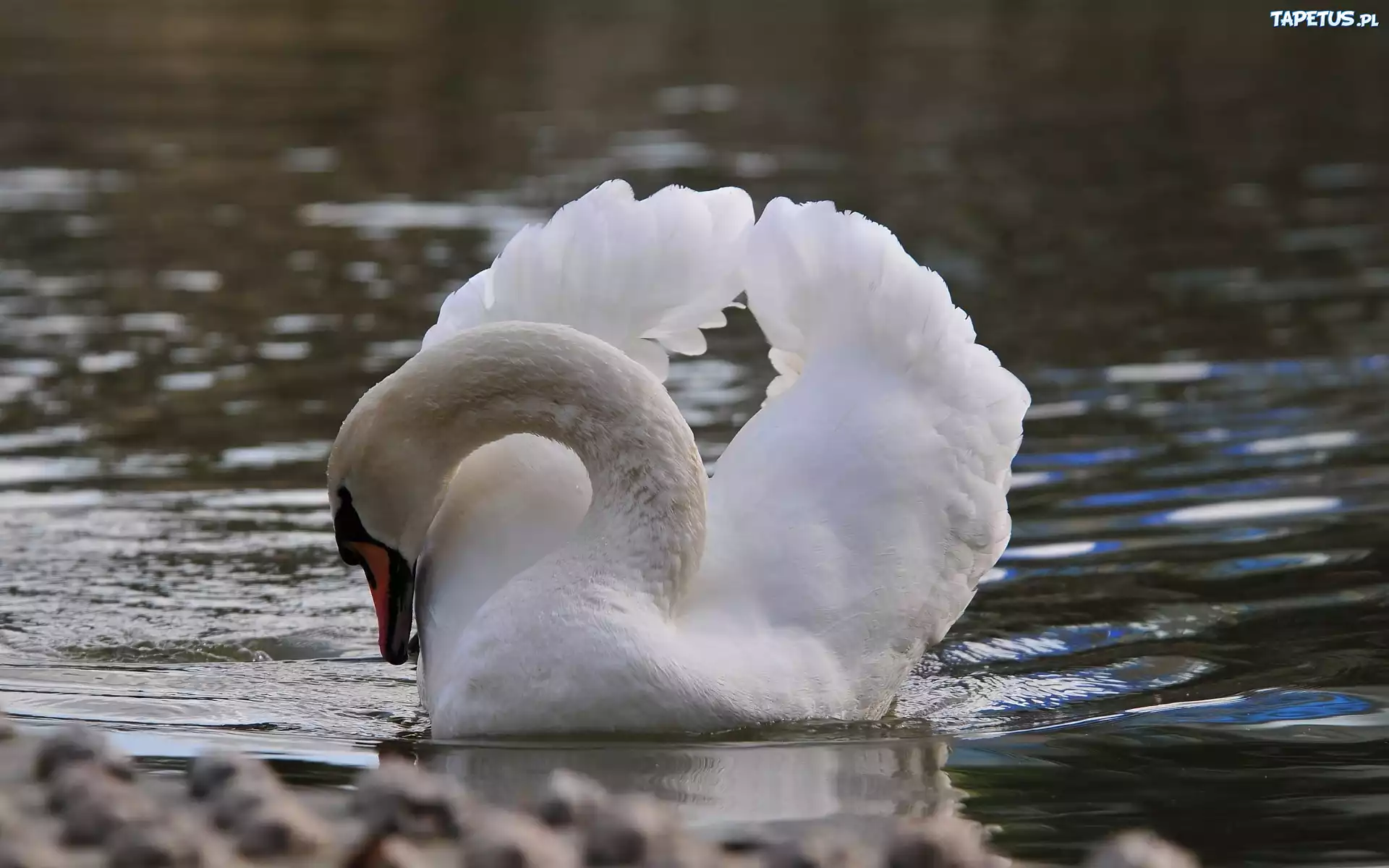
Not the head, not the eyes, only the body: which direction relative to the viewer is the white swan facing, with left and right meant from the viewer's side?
facing the viewer and to the left of the viewer
